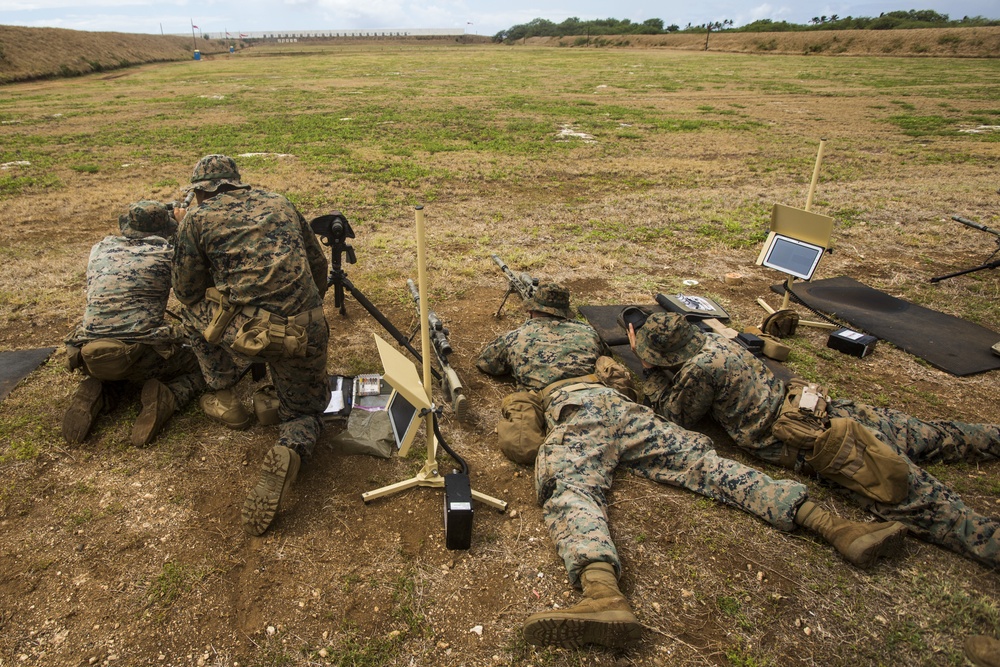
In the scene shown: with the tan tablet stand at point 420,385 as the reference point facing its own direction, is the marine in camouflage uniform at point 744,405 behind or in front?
behind

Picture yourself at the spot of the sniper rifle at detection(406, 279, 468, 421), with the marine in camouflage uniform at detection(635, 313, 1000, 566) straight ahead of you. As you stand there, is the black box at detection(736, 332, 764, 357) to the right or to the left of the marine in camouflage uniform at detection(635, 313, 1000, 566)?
left

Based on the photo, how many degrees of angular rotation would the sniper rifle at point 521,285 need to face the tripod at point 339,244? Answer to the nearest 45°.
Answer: approximately 90° to its left

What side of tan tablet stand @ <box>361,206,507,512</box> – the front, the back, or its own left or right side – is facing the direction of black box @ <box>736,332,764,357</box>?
back

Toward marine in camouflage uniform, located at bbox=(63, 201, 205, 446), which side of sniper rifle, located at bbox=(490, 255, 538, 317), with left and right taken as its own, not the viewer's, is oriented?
left

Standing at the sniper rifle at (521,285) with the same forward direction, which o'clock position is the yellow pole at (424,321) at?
The yellow pole is roughly at 8 o'clock from the sniper rifle.

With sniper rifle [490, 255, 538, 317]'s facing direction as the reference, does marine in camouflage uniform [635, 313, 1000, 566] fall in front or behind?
behind

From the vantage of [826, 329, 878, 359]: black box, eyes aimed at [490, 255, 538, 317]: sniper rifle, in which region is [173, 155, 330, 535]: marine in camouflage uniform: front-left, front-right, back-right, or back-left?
front-left

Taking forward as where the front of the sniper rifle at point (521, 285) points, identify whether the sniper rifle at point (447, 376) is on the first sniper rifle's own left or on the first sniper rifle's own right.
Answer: on the first sniper rifle's own left

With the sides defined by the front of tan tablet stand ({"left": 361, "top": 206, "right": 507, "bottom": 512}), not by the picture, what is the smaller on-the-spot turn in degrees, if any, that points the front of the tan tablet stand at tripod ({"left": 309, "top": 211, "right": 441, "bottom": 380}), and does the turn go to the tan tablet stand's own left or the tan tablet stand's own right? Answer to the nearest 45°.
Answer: approximately 135° to the tan tablet stand's own right

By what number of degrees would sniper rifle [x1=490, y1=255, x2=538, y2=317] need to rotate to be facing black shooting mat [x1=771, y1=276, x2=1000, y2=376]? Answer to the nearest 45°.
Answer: approximately 135° to its right

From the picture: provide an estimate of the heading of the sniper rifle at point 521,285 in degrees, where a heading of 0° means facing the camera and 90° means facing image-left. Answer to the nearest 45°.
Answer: approximately 135°

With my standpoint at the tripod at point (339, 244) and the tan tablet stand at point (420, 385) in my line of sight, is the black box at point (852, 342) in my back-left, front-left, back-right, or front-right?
front-left
